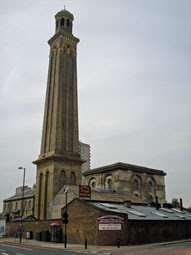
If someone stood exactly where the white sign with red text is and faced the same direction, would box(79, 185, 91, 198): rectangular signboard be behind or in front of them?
behind

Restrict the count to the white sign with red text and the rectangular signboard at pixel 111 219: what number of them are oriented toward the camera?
2

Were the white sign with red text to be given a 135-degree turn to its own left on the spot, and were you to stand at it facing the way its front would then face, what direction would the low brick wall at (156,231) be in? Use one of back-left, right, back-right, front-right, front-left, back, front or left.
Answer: front

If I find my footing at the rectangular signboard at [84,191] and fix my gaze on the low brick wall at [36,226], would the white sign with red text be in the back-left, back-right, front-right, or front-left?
back-left

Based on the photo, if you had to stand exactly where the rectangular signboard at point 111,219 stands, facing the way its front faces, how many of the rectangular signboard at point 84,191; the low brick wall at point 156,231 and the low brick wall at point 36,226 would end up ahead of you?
0

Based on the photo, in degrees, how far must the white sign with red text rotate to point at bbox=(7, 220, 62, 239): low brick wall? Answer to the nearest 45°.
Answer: approximately 135° to its right

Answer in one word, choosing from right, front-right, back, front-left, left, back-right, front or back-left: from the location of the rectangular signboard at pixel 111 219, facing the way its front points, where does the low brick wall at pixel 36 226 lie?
back-right

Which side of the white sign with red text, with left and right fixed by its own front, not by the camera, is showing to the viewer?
front

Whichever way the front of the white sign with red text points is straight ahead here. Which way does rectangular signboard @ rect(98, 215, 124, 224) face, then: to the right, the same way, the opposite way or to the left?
the same way

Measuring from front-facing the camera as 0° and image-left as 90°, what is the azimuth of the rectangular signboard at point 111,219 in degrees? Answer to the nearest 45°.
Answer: approximately 0°
